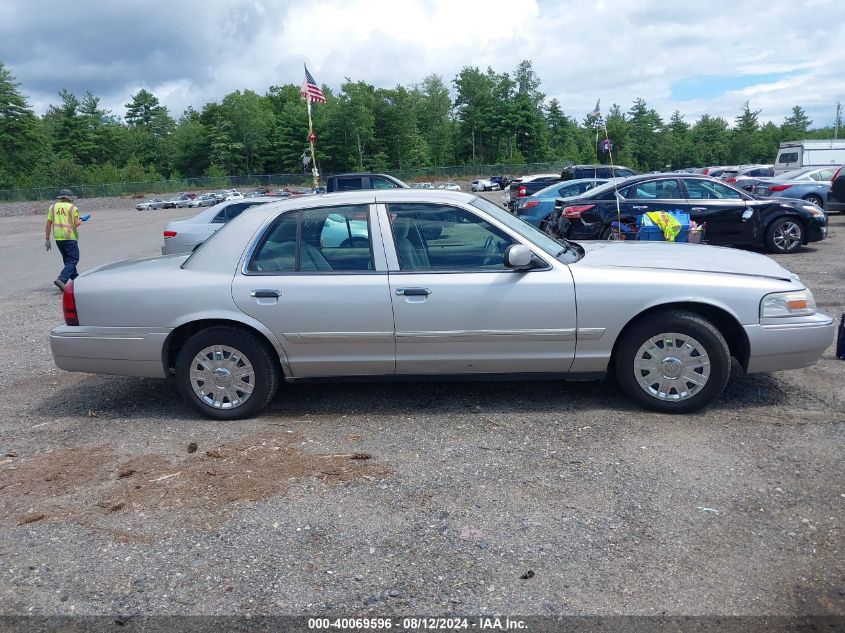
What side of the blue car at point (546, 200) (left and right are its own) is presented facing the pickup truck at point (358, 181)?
left

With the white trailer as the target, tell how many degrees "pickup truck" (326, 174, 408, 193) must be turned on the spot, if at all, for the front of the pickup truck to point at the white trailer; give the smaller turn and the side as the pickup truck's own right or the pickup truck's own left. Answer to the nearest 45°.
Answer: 0° — it already faces it

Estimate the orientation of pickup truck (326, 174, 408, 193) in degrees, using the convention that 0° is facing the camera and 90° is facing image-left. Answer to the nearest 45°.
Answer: approximately 270°

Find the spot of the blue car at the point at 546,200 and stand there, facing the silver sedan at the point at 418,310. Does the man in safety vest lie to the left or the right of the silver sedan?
right

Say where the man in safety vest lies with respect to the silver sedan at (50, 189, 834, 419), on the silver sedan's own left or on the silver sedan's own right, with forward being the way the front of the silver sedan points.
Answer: on the silver sedan's own left

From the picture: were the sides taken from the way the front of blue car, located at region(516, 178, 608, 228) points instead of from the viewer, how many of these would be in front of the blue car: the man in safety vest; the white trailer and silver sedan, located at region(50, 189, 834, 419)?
1

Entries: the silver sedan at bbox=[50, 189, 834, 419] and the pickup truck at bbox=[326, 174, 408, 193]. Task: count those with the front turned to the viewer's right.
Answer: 2

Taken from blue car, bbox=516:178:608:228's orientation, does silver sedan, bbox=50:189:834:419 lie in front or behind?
behind

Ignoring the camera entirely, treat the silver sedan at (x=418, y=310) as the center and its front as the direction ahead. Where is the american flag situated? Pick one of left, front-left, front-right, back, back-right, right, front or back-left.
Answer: left

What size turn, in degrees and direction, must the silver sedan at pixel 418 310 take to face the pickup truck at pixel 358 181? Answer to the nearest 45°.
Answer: approximately 90° to its left

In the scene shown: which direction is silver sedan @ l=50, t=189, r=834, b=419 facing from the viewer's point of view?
to the viewer's right

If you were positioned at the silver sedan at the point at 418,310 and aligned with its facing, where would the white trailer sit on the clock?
The white trailer is roughly at 10 o'clock from the silver sedan.

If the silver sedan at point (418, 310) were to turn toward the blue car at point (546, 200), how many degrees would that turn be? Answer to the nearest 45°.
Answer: approximately 90° to its left
